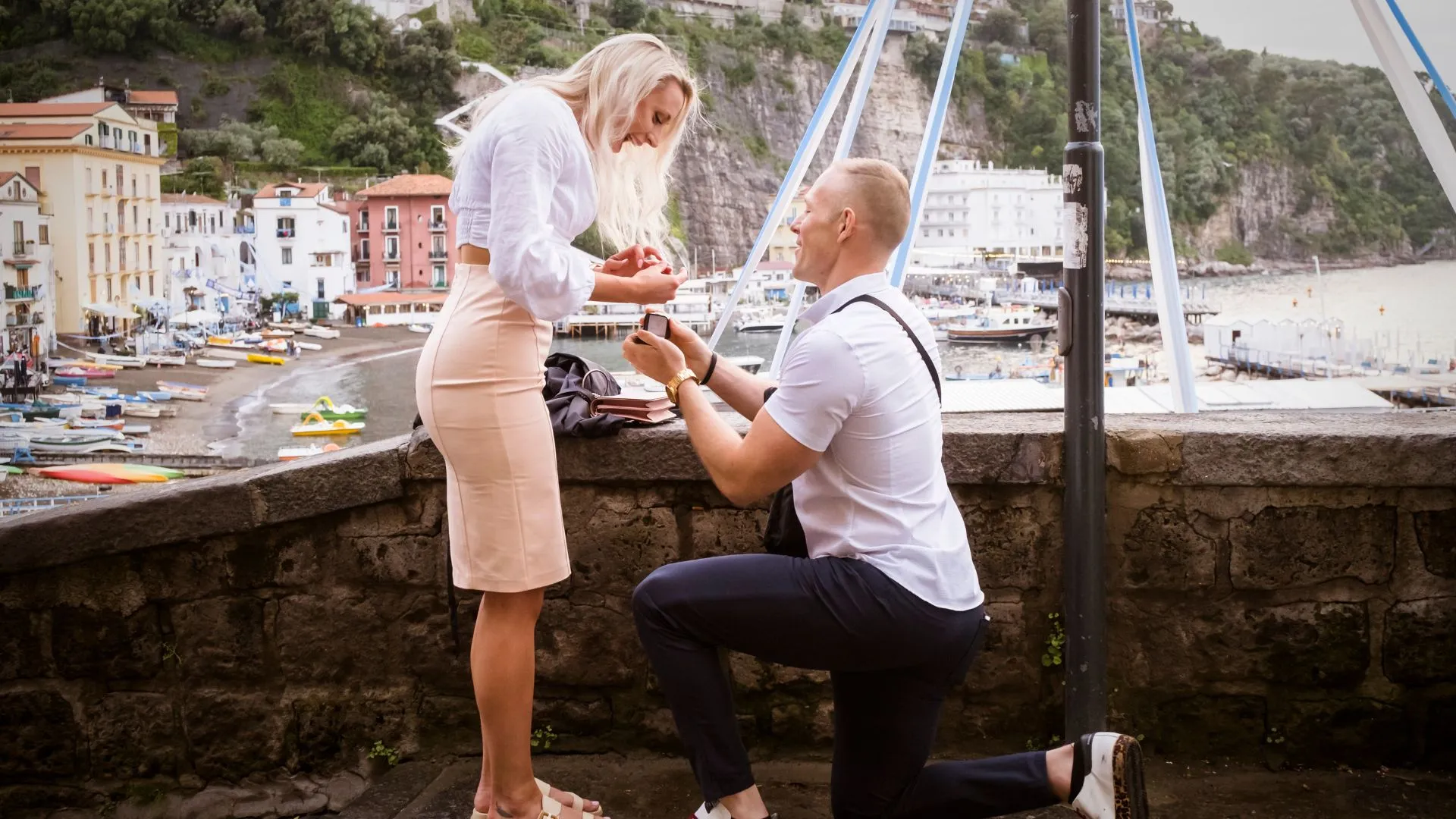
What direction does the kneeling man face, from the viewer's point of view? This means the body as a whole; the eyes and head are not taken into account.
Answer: to the viewer's left

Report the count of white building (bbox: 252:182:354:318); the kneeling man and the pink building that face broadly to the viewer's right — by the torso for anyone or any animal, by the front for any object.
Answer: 0

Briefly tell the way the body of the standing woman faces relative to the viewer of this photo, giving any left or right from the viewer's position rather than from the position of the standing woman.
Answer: facing to the right of the viewer

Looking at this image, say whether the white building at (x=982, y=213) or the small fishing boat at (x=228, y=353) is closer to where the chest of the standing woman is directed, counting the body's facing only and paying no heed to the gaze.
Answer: the white building

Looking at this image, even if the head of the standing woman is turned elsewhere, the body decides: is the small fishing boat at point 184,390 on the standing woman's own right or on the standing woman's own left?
on the standing woman's own left

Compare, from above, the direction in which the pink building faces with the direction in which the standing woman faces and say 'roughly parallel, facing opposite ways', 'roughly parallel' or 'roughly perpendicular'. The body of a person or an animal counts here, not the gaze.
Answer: roughly perpendicular

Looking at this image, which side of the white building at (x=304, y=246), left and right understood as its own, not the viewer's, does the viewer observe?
front

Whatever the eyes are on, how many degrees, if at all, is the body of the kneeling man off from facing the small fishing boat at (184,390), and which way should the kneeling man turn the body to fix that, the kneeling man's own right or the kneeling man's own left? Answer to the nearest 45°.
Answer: approximately 45° to the kneeling man's own right

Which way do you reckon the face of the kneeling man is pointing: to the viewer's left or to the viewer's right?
to the viewer's left

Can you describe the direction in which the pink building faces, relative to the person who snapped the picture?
facing the viewer

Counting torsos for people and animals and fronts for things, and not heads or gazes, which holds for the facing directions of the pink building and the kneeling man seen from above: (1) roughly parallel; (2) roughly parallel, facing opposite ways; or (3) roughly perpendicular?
roughly perpendicular

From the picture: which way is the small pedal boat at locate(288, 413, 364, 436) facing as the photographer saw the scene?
facing to the right of the viewer

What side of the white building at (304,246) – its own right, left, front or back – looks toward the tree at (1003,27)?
left
